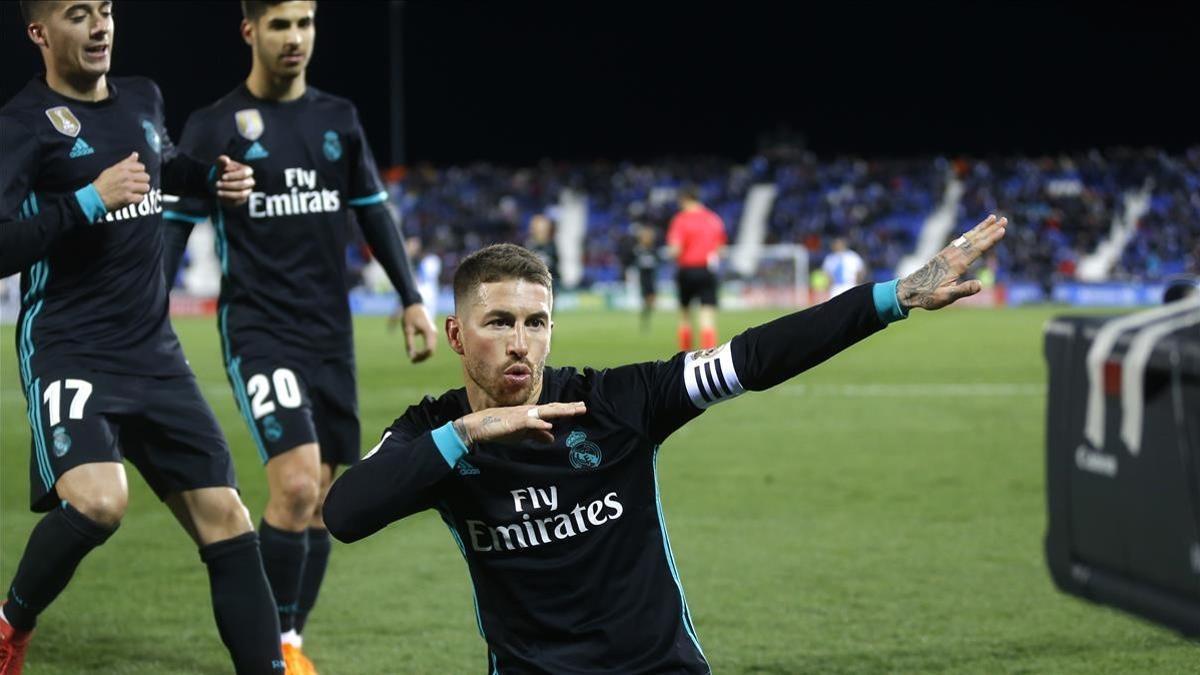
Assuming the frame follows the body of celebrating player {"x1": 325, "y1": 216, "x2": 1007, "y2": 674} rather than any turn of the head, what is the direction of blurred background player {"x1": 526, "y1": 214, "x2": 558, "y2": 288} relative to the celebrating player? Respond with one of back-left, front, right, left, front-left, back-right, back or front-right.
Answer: back

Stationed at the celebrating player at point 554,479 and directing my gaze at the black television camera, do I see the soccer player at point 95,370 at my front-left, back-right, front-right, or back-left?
back-right

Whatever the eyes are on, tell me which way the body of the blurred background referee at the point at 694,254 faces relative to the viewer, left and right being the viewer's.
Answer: facing away from the viewer

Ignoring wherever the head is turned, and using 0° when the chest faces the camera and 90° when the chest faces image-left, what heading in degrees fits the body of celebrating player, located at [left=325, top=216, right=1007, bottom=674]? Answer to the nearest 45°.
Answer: approximately 0°

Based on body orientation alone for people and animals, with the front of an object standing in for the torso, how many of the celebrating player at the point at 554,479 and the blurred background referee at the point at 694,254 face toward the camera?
1

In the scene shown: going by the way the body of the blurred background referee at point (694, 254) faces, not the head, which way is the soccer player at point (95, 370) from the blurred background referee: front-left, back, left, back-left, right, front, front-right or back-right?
back

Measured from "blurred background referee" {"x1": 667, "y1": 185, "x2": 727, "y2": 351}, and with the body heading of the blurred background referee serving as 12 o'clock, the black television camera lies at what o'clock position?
The black television camera is roughly at 6 o'clock from the blurred background referee.
